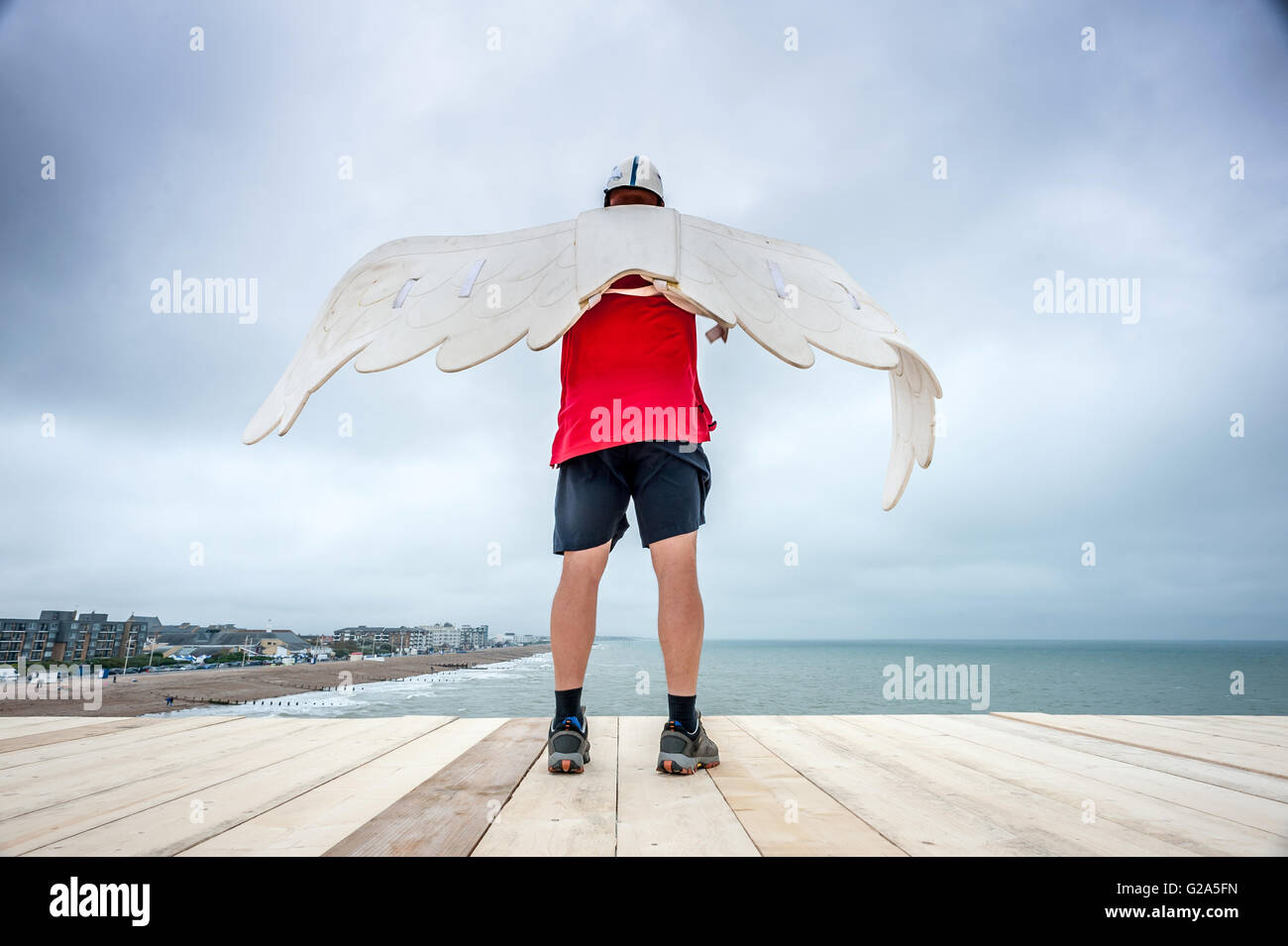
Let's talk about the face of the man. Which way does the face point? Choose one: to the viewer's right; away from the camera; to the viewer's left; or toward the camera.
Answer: away from the camera

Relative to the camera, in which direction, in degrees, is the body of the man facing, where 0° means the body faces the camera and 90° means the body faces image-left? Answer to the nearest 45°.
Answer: approximately 180°
